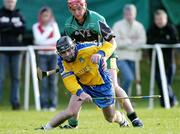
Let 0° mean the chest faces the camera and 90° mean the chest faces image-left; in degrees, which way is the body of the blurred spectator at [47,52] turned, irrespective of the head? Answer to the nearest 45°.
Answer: approximately 0°

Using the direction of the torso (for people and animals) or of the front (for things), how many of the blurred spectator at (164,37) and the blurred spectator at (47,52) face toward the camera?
2

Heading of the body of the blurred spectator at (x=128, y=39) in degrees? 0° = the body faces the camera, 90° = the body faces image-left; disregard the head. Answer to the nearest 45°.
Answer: approximately 0°

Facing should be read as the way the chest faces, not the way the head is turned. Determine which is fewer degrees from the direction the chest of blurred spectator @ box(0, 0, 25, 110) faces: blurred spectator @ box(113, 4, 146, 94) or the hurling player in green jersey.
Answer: the hurling player in green jersey

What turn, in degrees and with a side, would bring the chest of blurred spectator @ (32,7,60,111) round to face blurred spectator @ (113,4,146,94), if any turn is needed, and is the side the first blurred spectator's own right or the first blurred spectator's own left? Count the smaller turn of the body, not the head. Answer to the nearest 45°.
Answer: approximately 90° to the first blurred spectator's own left

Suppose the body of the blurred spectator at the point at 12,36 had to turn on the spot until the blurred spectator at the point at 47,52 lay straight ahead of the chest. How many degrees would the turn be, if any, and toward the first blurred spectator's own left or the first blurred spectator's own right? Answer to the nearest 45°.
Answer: approximately 90° to the first blurred spectator's own left

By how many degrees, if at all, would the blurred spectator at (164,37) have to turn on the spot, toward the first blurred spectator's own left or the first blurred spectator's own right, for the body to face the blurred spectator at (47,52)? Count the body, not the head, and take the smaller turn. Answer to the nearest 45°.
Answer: approximately 90° to the first blurred spectator's own right

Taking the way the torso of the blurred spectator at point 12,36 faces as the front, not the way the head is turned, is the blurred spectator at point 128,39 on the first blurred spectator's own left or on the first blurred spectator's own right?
on the first blurred spectator's own left

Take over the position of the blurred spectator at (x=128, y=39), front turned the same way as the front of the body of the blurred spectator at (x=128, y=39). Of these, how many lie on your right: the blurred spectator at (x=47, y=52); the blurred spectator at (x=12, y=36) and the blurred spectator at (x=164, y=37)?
2

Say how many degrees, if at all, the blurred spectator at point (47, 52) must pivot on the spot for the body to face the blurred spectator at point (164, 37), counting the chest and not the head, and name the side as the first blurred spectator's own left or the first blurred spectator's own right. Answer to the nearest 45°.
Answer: approximately 90° to the first blurred spectator's own left
